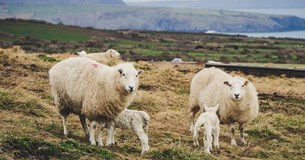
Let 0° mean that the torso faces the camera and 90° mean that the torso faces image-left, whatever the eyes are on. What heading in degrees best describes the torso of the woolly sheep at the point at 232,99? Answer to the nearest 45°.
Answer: approximately 315°

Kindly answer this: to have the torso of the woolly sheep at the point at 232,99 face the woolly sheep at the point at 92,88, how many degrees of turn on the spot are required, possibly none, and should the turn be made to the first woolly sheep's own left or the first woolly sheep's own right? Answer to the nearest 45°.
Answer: approximately 90° to the first woolly sheep's own right

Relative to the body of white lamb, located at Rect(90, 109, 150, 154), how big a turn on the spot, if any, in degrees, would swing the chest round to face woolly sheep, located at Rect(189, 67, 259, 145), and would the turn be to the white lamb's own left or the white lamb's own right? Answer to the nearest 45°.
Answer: approximately 135° to the white lamb's own right

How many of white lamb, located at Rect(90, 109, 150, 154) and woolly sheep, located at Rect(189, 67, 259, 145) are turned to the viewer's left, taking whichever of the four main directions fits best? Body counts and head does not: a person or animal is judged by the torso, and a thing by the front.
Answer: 1

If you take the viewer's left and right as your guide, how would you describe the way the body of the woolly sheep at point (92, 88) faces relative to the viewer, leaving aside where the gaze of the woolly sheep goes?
facing the viewer and to the right of the viewer

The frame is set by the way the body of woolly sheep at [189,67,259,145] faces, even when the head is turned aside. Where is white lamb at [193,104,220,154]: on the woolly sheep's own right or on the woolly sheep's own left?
on the woolly sheep's own right

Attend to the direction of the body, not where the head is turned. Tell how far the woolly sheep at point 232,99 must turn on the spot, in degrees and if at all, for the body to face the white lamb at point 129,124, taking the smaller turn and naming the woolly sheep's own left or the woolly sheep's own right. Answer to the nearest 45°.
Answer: approximately 90° to the woolly sheep's own right

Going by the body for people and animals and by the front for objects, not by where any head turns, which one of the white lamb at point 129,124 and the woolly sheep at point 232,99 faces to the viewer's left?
the white lamb

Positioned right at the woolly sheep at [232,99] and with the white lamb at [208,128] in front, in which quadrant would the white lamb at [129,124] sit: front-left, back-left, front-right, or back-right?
front-right

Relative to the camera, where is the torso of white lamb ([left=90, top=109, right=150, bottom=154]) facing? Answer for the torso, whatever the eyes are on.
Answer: to the viewer's left

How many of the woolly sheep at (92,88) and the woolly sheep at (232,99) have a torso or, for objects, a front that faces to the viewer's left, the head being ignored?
0
